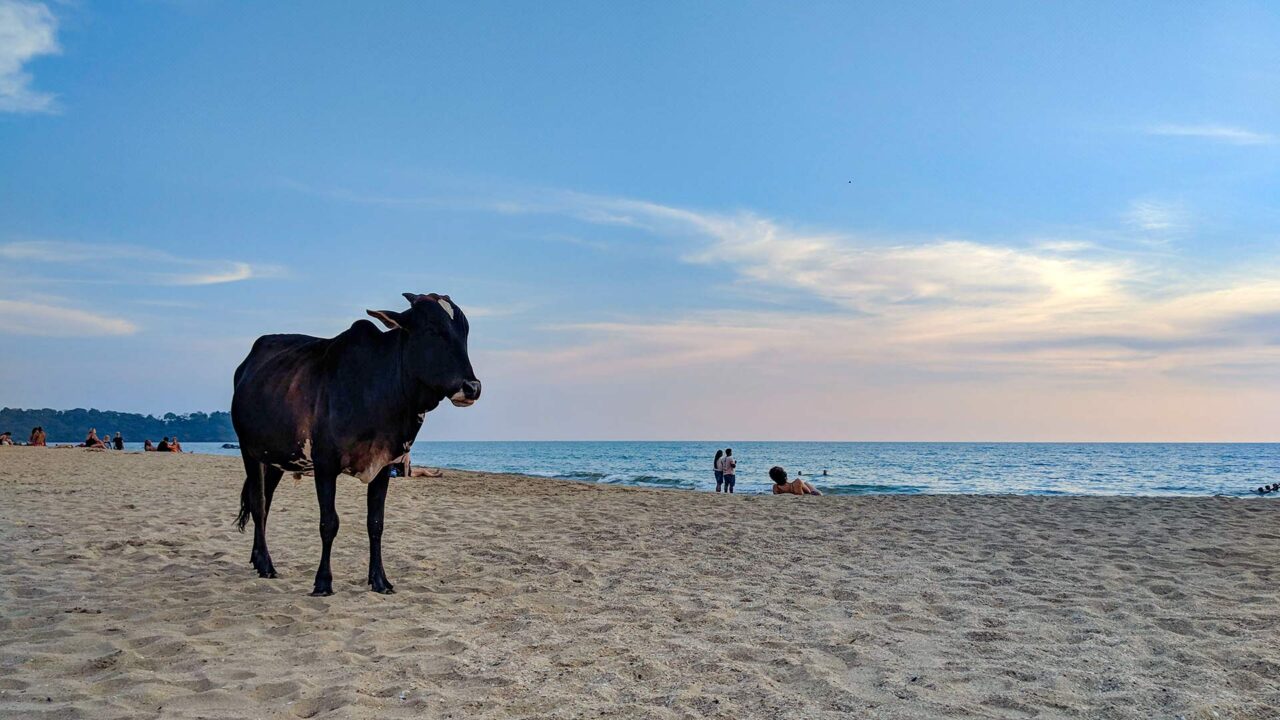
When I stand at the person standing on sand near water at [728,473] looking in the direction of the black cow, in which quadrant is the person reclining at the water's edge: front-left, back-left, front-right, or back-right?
front-left

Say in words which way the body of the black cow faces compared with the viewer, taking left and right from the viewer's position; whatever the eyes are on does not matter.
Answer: facing the viewer and to the right of the viewer

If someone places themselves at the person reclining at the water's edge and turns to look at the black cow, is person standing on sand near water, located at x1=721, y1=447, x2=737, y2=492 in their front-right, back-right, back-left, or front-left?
back-right

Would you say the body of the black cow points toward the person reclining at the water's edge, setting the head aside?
no

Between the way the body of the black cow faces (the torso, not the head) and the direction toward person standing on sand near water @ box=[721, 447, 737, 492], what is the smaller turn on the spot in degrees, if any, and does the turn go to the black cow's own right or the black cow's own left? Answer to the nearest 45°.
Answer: approximately 90° to the black cow's own left
